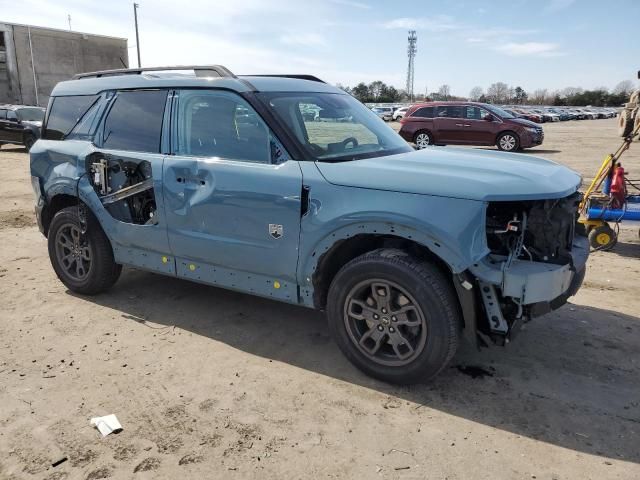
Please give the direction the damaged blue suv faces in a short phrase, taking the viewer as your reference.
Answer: facing the viewer and to the right of the viewer

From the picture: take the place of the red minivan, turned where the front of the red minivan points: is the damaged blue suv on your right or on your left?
on your right

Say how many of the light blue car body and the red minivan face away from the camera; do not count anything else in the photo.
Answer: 0

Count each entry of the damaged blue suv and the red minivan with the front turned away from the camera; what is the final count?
0

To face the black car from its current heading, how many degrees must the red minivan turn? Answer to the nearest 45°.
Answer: approximately 180°

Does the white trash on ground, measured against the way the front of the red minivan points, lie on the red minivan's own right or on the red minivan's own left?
on the red minivan's own right

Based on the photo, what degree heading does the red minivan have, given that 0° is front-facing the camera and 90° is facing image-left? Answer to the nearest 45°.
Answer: approximately 270°

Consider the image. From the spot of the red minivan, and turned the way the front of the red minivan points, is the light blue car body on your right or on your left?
on your right

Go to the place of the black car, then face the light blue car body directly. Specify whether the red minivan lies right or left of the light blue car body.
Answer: left

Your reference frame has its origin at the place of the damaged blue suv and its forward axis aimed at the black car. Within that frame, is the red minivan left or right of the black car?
right

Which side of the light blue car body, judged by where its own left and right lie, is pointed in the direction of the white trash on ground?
right

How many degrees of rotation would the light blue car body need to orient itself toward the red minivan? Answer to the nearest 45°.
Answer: approximately 135° to its left
